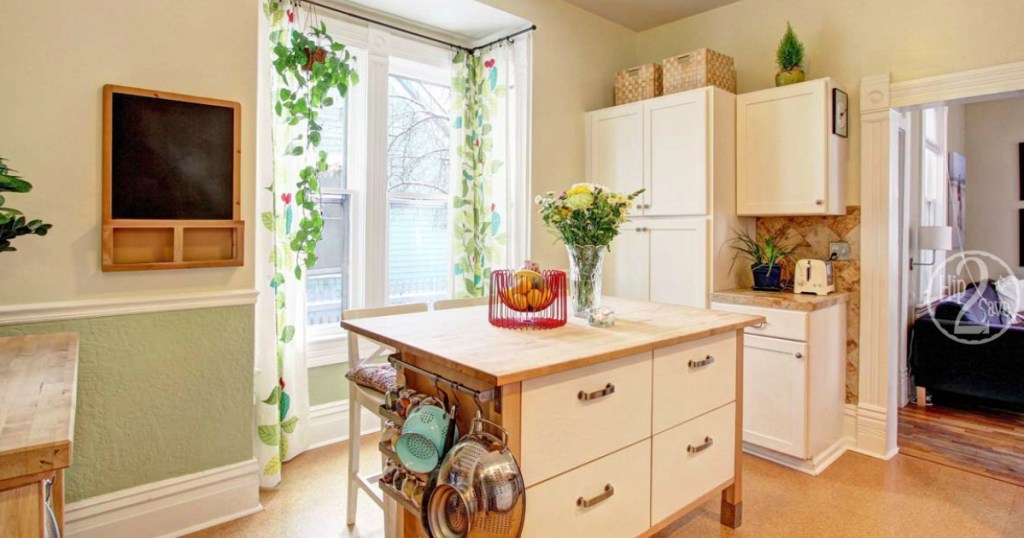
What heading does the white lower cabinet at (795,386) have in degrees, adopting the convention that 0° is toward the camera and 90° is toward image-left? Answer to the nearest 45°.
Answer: approximately 45°

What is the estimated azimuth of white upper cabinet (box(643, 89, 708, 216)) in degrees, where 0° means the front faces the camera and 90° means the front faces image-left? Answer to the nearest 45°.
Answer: approximately 45°

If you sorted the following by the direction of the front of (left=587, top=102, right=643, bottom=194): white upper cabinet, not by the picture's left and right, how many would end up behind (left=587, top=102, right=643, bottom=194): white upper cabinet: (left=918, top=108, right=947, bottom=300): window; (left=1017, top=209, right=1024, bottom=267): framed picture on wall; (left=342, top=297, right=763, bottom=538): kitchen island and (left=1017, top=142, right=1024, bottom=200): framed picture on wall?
3

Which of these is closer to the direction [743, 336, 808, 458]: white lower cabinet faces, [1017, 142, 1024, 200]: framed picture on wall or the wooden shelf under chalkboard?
the wooden shelf under chalkboard

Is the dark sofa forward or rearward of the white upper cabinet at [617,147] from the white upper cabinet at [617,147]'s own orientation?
rearward

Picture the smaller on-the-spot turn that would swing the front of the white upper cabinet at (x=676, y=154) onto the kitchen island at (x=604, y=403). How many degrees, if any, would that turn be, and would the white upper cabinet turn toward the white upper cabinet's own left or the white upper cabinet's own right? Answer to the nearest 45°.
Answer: approximately 45° to the white upper cabinet's own left

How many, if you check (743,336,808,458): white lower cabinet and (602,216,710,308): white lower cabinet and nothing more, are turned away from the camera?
0

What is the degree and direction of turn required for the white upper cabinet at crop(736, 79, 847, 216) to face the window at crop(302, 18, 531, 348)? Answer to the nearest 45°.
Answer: approximately 45° to its right

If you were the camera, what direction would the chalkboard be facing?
facing the viewer and to the right of the viewer
